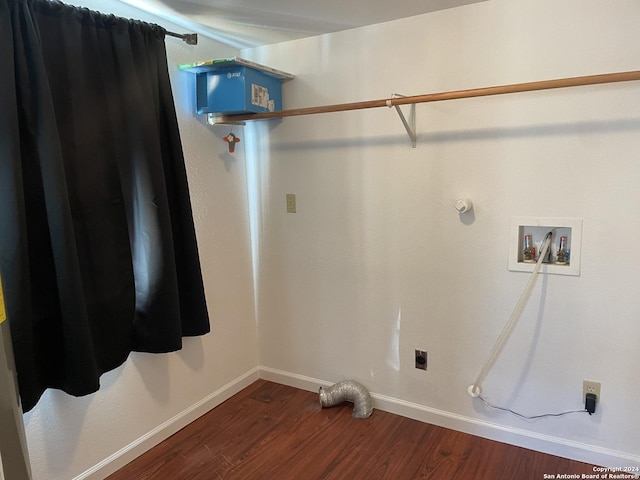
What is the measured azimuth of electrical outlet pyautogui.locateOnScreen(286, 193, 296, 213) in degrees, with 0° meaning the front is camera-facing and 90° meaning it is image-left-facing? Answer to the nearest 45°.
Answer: approximately 0°

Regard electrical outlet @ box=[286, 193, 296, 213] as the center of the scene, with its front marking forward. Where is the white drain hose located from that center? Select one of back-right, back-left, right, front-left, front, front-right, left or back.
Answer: front-left

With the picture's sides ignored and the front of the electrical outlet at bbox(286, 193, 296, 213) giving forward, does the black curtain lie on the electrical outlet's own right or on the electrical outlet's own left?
on the electrical outlet's own right
